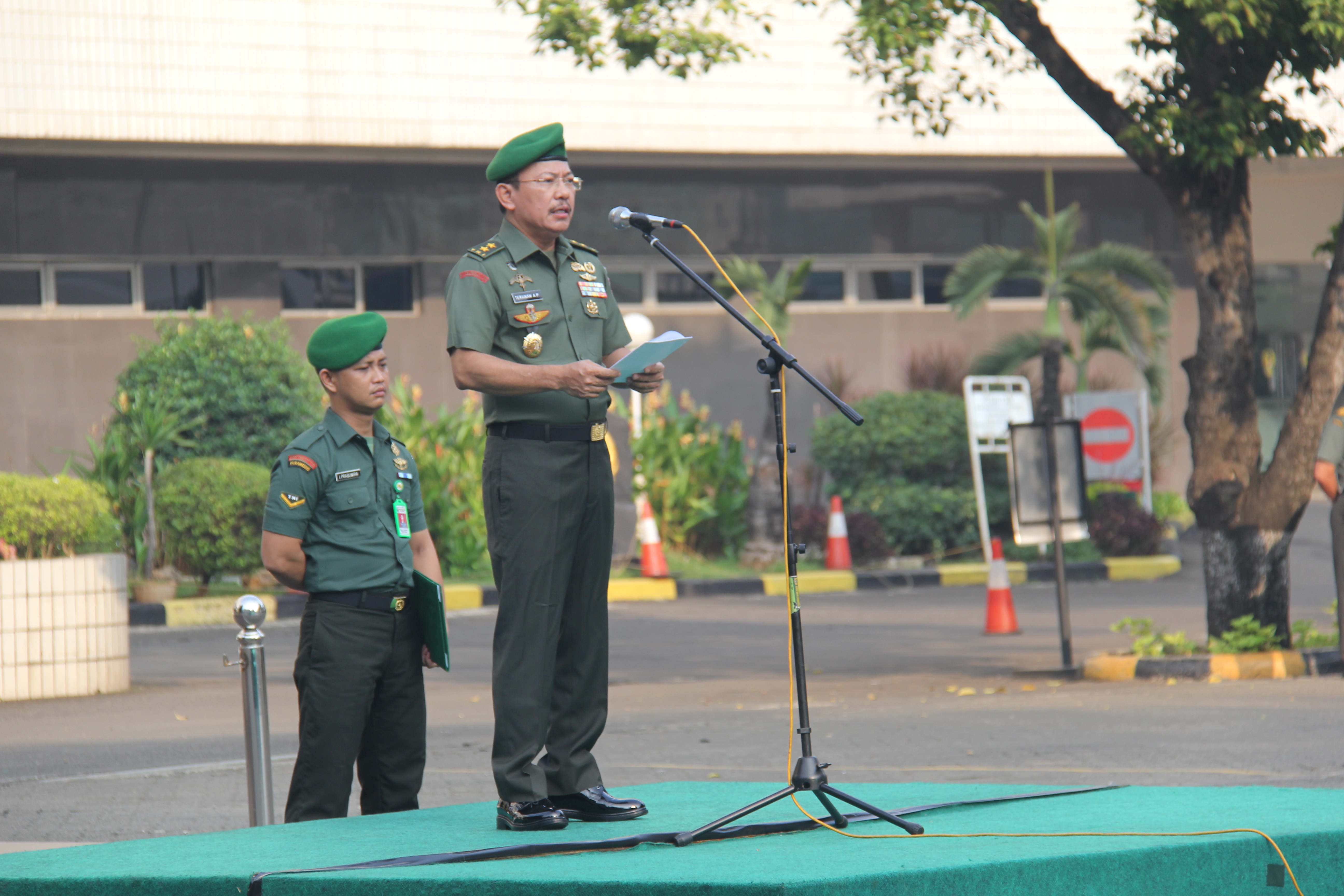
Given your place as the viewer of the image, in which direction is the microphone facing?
facing to the left of the viewer

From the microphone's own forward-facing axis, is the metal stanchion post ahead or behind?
ahead

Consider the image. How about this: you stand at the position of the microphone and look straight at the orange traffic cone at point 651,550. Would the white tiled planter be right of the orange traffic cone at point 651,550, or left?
left

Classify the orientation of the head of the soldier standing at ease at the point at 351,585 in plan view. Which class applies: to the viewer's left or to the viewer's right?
to the viewer's right

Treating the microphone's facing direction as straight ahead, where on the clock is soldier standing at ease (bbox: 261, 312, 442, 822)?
The soldier standing at ease is roughly at 1 o'clock from the microphone.

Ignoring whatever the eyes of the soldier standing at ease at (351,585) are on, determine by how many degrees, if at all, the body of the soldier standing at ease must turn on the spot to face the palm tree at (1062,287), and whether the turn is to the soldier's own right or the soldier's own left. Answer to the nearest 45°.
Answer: approximately 90° to the soldier's own left

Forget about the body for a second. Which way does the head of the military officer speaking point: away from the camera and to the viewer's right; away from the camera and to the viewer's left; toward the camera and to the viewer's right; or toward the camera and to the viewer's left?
toward the camera and to the viewer's right

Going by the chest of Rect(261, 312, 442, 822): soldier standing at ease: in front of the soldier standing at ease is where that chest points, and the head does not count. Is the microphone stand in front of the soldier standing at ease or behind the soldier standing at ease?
in front

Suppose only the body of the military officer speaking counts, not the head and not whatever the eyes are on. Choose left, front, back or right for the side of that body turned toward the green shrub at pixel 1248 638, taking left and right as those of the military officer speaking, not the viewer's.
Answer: left

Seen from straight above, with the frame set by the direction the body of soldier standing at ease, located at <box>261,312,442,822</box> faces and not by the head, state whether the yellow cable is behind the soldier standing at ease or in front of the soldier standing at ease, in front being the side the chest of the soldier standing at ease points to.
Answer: in front

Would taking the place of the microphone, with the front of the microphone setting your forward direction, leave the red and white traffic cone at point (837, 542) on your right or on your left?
on your right

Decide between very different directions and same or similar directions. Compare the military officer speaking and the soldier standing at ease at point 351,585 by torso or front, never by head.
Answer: same or similar directions

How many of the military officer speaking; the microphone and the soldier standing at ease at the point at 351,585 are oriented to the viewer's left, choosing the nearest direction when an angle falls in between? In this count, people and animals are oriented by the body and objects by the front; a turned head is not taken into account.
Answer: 1
